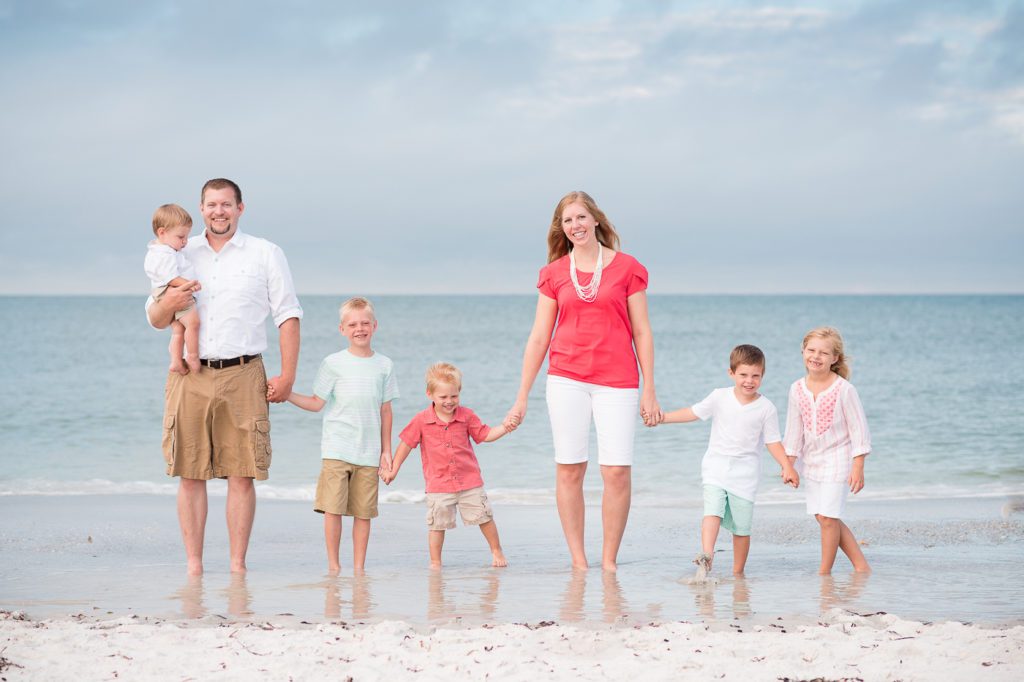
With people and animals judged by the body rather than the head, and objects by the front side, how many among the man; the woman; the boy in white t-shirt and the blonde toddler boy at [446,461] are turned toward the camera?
4

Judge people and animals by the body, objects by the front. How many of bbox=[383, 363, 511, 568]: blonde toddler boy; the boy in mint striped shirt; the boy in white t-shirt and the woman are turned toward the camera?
4

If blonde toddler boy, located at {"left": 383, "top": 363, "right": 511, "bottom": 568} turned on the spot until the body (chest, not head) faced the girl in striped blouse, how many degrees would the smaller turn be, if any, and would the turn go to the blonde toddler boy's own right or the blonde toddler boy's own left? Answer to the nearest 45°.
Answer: approximately 90° to the blonde toddler boy's own left

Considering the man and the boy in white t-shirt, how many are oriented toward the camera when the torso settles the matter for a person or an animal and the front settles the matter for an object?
2

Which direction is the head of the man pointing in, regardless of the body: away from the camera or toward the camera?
toward the camera

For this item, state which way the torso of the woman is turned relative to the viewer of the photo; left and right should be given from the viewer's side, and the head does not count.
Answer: facing the viewer

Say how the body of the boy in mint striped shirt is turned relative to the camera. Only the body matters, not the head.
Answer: toward the camera

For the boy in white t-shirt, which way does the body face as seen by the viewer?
toward the camera

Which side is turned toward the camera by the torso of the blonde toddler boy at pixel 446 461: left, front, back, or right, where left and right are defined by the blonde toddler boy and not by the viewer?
front

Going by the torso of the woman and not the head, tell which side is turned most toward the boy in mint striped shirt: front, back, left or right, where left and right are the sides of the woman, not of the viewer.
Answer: right

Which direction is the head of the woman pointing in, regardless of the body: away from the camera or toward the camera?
toward the camera

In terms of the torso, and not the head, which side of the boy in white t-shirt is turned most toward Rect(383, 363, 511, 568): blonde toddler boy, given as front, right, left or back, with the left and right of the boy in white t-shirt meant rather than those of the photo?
right

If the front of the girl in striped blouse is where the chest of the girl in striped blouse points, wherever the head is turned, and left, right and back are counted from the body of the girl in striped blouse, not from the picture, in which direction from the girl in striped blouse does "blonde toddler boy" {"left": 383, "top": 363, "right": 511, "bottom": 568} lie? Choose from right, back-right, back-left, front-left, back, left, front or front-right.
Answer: front-right
